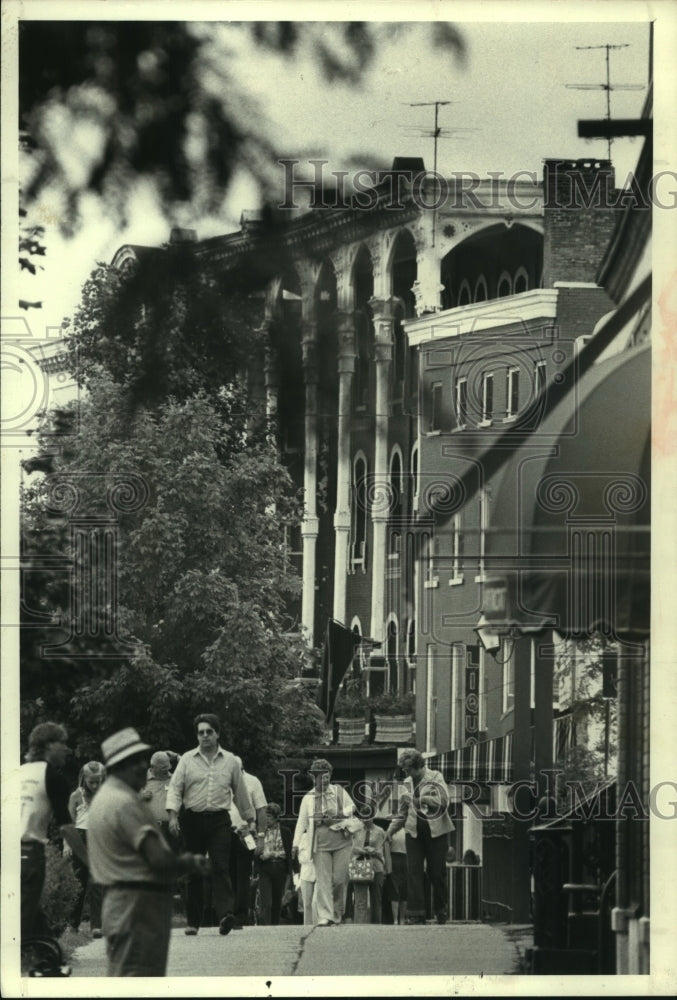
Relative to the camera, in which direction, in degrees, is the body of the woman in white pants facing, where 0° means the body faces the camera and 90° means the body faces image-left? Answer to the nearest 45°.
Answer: approximately 0°

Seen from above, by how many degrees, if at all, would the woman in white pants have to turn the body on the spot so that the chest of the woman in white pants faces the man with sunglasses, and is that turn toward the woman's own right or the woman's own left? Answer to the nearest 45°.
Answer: approximately 90° to the woman's own right

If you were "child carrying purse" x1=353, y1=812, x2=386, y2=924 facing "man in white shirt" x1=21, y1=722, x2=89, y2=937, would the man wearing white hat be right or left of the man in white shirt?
left

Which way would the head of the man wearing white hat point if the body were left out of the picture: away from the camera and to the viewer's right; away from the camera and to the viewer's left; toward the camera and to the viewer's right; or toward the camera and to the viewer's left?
away from the camera and to the viewer's right

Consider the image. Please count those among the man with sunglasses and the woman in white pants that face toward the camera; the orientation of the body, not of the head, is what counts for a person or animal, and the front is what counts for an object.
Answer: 2

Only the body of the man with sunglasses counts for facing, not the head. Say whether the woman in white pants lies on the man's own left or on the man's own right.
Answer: on the man's own left

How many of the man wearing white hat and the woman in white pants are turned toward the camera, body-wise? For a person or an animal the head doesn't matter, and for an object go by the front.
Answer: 1

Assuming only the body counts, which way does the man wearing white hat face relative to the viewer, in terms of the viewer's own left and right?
facing away from the viewer and to the right of the viewer

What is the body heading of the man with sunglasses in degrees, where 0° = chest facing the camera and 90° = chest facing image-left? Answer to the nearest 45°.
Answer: approximately 0°
